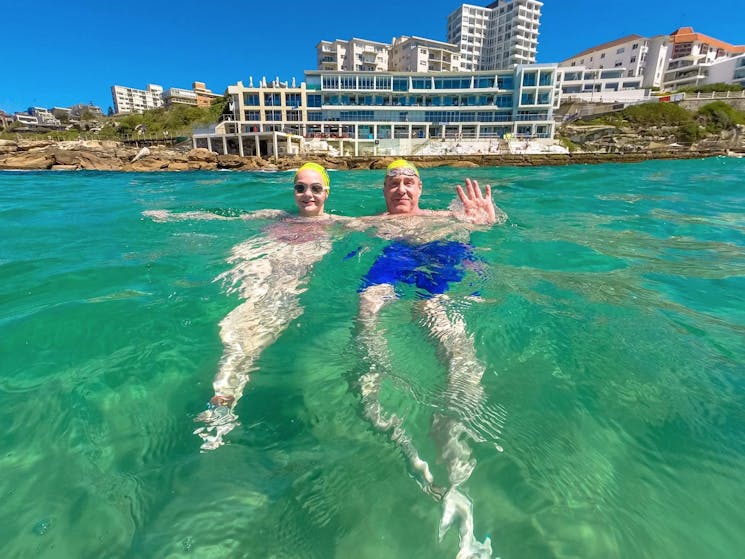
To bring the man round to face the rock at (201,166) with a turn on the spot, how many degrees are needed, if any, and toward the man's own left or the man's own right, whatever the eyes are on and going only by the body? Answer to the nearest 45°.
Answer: approximately 135° to the man's own right

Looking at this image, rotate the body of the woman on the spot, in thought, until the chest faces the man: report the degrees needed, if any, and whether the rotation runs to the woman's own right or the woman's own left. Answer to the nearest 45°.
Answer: approximately 45° to the woman's own left

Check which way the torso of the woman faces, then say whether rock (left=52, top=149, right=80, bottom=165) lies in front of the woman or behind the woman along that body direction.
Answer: behind

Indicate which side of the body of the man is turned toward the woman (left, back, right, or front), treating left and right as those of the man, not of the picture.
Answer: right

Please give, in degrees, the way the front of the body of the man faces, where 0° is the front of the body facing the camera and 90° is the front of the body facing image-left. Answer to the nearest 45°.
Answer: approximately 0°

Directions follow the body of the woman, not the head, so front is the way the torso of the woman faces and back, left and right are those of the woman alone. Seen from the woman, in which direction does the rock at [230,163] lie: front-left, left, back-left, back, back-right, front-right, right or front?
back

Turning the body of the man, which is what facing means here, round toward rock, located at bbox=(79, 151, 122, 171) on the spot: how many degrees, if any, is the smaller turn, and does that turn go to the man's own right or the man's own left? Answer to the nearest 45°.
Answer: approximately 135° to the man's own right

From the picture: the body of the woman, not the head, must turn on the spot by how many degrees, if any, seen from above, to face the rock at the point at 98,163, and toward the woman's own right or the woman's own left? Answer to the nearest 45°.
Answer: approximately 180°

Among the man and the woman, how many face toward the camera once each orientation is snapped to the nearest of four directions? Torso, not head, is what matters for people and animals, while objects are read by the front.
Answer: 2

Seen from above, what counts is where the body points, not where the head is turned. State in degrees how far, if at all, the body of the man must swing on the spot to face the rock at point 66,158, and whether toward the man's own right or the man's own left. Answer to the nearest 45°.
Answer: approximately 135° to the man's own right
